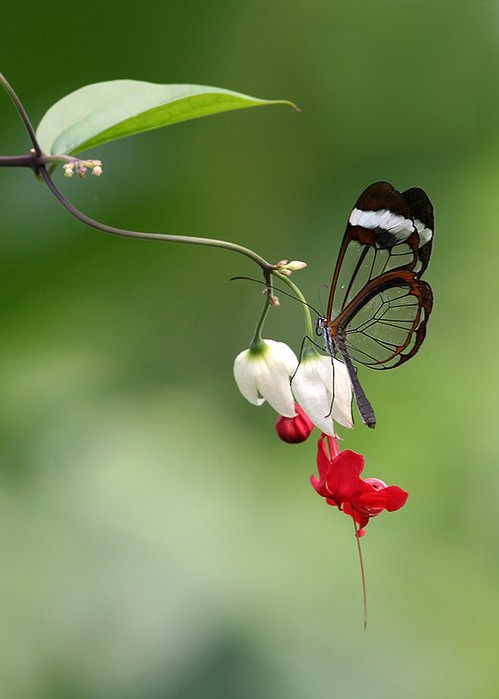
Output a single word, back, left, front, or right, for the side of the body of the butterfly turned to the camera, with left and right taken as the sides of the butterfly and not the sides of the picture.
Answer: left
